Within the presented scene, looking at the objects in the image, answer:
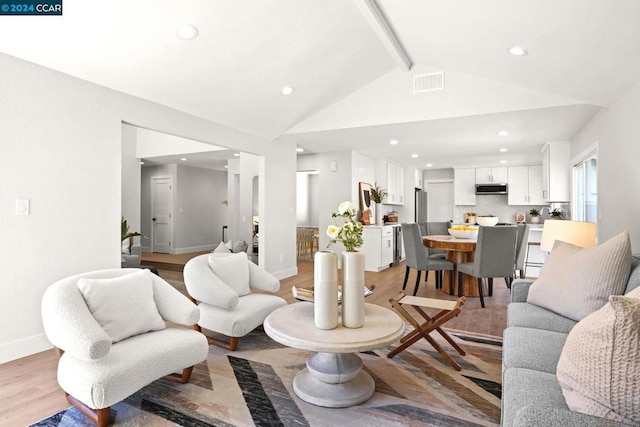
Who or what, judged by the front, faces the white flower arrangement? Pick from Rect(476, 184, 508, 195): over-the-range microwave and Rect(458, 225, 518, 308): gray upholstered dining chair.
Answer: the over-the-range microwave

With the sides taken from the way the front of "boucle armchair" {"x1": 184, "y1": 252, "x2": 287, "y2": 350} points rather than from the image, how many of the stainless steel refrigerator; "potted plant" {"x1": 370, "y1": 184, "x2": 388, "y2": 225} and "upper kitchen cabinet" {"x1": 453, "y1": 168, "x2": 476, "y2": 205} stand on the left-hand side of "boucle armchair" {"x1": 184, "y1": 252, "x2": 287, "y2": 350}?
3

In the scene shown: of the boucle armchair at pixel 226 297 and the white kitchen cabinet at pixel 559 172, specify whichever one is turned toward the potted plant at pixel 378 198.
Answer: the white kitchen cabinet

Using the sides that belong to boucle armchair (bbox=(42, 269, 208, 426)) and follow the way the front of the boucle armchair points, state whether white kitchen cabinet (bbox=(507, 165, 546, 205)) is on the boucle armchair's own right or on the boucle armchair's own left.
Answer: on the boucle armchair's own left

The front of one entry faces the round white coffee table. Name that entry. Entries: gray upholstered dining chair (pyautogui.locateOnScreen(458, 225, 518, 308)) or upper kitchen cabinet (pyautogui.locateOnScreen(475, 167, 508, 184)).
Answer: the upper kitchen cabinet

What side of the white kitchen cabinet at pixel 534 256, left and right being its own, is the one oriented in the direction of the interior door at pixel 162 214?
right

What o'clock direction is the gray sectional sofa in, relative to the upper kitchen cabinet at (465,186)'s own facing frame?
The gray sectional sofa is roughly at 12 o'clock from the upper kitchen cabinet.

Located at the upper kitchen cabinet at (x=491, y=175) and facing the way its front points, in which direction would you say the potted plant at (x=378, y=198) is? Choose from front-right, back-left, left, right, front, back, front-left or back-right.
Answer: front-right

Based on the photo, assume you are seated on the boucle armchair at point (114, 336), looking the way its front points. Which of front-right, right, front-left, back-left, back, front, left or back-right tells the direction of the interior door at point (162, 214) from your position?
back-left

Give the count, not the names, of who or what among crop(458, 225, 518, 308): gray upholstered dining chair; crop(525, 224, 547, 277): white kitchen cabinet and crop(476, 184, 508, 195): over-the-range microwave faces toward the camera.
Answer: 2

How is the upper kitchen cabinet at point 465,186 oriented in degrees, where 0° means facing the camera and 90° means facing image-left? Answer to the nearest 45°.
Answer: approximately 0°
